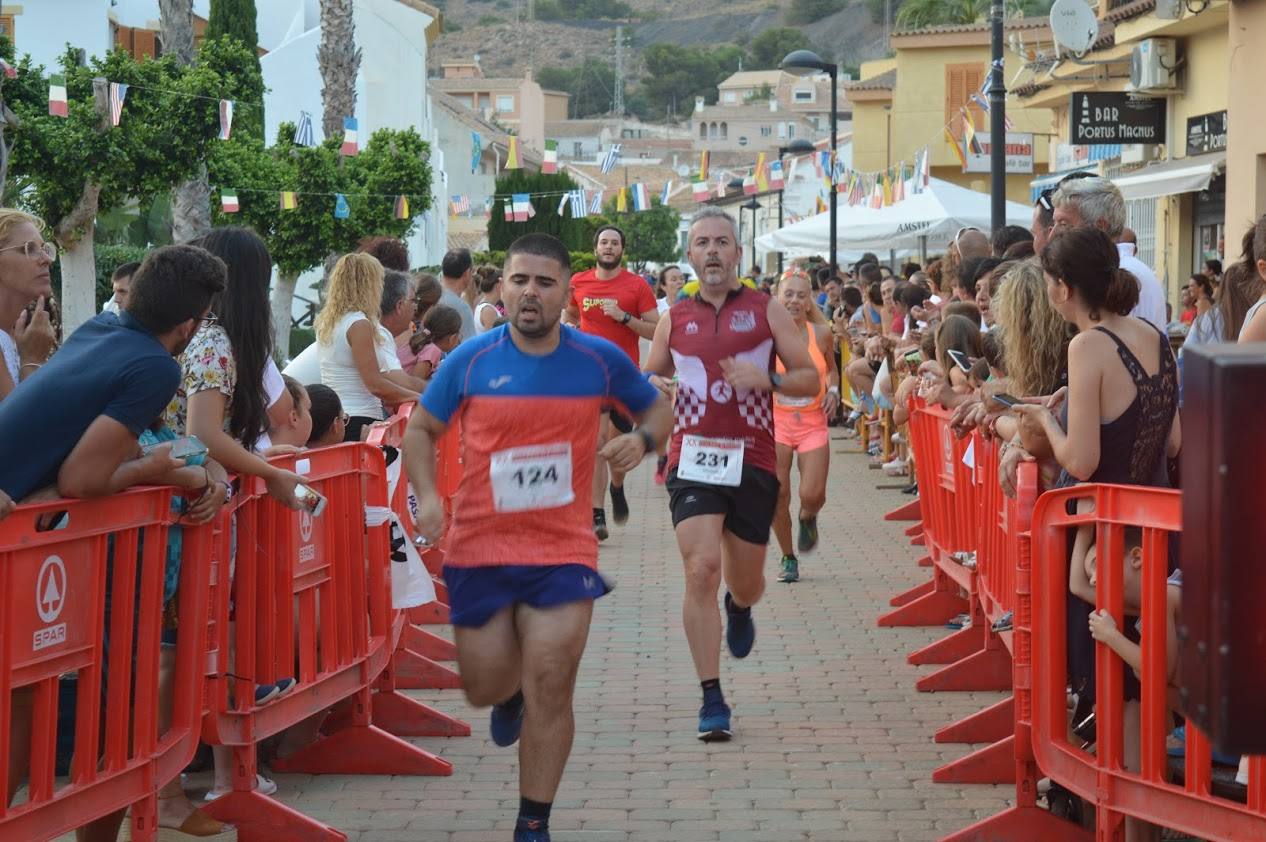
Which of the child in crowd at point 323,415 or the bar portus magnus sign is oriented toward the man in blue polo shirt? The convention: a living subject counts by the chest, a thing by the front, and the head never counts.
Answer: the bar portus magnus sign

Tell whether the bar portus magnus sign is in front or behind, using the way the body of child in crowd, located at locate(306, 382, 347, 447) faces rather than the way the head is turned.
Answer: in front

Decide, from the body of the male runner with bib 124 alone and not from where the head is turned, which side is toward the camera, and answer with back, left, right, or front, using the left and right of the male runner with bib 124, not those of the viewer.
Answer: front

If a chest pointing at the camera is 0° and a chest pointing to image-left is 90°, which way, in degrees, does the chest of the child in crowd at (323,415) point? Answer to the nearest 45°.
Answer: approximately 225°

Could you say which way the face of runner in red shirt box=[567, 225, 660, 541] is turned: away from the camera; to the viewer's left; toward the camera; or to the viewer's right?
toward the camera

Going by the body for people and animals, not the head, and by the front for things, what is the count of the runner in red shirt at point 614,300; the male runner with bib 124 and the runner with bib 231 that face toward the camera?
3

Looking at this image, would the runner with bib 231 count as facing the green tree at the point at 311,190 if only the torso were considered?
no

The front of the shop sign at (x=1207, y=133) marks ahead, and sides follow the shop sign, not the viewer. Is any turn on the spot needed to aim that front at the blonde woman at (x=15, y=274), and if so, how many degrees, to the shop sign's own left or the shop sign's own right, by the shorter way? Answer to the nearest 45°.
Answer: approximately 45° to the shop sign's own left

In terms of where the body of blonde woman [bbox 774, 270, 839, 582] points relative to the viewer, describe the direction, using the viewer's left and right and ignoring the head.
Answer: facing the viewer

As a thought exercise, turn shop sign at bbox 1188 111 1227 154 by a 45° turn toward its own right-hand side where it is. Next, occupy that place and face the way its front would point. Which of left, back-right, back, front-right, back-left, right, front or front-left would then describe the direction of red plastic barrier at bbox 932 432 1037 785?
left

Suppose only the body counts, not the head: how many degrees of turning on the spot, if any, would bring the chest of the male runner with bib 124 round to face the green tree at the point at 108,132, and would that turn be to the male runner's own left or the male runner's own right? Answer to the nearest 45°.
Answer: approximately 180°

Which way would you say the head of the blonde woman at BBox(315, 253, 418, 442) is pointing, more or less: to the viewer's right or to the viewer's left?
to the viewer's right

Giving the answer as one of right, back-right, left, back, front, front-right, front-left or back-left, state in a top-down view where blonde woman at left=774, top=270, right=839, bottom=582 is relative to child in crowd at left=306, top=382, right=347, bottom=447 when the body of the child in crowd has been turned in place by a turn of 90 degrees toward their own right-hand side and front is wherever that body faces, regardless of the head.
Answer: left

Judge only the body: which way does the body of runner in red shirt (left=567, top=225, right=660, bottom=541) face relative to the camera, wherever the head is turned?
toward the camera

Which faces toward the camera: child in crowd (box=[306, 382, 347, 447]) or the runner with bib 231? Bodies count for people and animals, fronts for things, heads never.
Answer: the runner with bib 231
